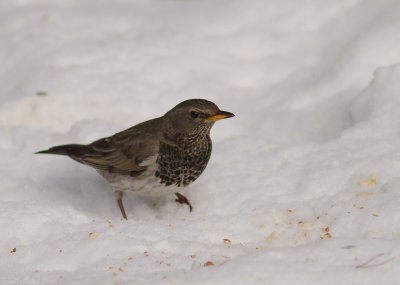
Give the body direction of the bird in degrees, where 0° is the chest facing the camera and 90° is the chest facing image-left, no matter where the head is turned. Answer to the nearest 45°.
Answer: approximately 270°
